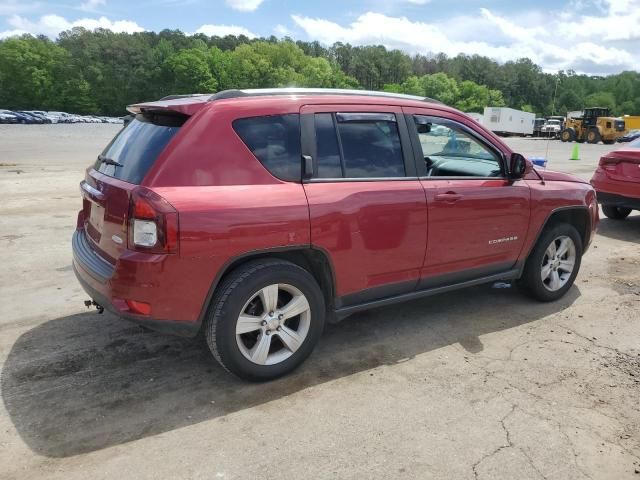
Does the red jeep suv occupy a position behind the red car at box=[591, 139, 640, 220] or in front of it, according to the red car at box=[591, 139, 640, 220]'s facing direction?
behind

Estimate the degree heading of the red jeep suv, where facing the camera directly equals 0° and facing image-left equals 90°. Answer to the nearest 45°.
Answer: approximately 225°

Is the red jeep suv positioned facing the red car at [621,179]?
yes

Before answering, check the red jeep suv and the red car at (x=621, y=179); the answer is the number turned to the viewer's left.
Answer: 0

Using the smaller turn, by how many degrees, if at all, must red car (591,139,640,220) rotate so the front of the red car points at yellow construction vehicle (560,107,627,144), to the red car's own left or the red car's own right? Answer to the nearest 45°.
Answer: approximately 45° to the red car's own left

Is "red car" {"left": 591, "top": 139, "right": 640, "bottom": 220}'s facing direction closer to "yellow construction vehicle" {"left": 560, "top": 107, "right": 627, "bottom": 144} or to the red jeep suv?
the yellow construction vehicle

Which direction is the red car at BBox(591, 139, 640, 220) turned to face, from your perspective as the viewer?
facing away from the viewer and to the right of the viewer
